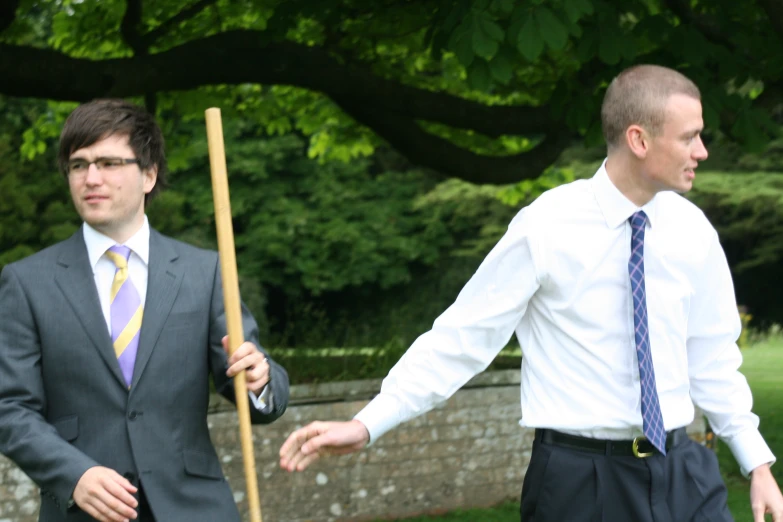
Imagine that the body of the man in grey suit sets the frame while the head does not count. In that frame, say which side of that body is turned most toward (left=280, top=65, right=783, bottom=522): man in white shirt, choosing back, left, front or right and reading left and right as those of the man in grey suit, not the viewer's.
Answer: left

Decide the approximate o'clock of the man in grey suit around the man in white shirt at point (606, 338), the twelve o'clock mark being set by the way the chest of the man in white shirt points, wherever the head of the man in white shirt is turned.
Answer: The man in grey suit is roughly at 4 o'clock from the man in white shirt.

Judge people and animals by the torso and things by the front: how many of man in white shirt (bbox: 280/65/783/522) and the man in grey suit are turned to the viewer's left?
0

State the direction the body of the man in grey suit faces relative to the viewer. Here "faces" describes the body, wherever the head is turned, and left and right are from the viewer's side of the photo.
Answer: facing the viewer

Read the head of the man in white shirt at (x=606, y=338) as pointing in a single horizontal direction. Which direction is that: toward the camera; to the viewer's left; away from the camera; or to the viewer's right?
to the viewer's right

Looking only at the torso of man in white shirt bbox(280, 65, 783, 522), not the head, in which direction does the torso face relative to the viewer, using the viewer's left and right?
facing the viewer and to the right of the viewer
